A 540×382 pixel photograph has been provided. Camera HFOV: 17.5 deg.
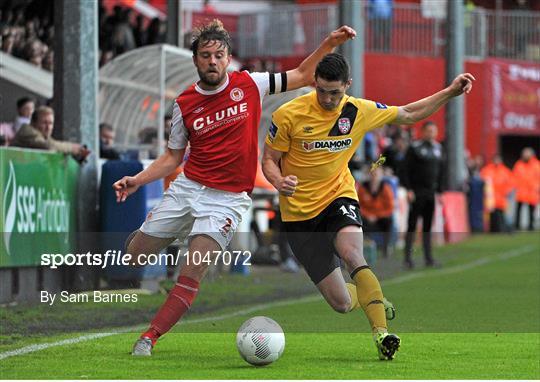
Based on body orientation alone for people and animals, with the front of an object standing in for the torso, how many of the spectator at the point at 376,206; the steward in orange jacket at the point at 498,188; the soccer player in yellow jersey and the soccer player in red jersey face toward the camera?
4

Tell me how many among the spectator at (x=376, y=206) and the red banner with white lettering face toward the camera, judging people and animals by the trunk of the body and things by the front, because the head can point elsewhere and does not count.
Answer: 2

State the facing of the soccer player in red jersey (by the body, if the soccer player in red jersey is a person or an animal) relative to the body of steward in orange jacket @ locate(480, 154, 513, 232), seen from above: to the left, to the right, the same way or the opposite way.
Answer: the same way

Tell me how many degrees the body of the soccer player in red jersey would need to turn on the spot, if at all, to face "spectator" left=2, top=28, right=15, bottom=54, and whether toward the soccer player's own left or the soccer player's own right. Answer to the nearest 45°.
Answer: approximately 180°

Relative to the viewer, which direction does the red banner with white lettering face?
toward the camera

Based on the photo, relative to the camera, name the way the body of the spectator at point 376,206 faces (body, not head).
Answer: toward the camera

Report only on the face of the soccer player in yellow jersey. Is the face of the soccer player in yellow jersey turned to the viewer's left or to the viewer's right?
to the viewer's left

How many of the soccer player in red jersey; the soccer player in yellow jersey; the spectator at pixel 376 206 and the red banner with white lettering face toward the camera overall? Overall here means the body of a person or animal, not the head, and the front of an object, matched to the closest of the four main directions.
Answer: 4

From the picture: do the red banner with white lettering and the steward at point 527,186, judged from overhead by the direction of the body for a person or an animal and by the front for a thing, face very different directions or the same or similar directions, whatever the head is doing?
same or similar directions

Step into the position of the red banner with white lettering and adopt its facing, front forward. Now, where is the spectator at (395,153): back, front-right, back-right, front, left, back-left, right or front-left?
front

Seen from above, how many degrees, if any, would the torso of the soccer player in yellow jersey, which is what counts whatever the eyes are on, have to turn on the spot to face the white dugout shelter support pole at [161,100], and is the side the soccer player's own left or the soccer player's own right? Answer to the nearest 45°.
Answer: approximately 180°

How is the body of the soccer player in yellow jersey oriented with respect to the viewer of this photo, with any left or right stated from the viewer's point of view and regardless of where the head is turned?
facing the viewer

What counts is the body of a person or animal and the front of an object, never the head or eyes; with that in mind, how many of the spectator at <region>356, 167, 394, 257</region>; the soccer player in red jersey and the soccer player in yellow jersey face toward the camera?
3

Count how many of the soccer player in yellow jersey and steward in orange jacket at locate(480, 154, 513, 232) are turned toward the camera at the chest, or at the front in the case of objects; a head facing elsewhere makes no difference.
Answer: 2

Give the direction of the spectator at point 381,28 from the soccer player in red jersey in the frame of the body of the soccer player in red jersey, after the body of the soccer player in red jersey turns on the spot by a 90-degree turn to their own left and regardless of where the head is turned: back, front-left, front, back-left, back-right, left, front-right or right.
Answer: left

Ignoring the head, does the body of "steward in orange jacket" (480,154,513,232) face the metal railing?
no
